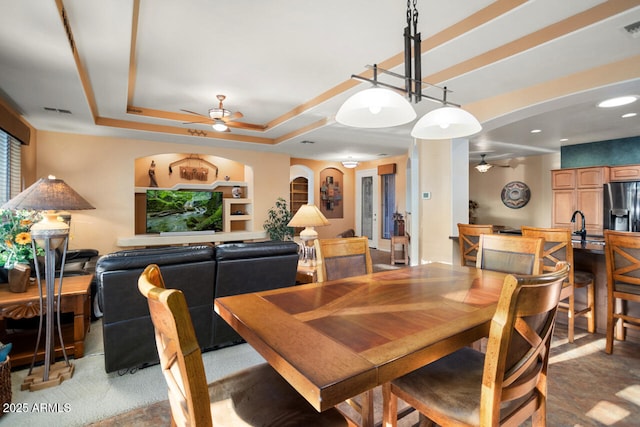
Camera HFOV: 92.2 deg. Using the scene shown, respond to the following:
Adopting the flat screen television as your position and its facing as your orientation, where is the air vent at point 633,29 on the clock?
The air vent is roughly at 11 o'clock from the flat screen television.

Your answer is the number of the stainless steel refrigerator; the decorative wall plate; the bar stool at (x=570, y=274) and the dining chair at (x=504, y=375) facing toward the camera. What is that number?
2

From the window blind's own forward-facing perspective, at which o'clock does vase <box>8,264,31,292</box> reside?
The vase is roughly at 3 o'clock from the window blind.

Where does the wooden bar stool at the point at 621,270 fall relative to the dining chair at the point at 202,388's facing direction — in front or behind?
in front

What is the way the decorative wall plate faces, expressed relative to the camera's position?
facing the viewer

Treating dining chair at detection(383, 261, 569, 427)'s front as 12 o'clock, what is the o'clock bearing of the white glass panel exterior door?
The white glass panel exterior door is roughly at 1 o'clock from the dining chair.

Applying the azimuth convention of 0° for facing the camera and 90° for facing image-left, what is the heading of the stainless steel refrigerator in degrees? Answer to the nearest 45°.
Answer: approximately 0°

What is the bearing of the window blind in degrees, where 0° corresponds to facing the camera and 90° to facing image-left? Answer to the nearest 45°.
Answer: approximately 270°

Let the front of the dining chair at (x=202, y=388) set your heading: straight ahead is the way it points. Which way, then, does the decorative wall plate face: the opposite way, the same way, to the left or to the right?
the opposite way

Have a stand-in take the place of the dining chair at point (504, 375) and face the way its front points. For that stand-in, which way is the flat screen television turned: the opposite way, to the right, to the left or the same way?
the opposite way

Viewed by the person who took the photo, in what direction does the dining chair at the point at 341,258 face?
facing the viewer and to the right of the viewer

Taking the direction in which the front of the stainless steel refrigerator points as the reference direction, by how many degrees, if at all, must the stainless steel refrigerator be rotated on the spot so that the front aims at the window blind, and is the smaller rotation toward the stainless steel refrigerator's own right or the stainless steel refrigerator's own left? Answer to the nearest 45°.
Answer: approximately 45° to the stainless steel refrigerator's own right

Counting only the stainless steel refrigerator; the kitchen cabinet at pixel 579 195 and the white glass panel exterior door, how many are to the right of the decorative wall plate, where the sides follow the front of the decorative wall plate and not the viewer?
1

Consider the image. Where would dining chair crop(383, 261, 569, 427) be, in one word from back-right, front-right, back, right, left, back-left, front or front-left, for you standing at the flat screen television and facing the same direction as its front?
front

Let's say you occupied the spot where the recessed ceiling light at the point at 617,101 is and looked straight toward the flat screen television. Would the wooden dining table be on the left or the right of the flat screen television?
left

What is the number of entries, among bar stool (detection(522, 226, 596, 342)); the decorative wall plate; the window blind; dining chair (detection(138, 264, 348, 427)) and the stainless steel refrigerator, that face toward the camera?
2

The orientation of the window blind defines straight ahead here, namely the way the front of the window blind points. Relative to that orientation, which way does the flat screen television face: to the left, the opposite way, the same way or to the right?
to the right

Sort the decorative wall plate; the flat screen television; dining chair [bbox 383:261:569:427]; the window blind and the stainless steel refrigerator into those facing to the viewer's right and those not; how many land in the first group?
1

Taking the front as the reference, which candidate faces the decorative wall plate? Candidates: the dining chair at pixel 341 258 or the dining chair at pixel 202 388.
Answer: the dining chair at pixel 202 388

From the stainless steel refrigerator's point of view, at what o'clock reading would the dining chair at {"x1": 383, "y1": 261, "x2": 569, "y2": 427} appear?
The dining chair is roughly at 12 o'clock from the stainless steel refrigerator.

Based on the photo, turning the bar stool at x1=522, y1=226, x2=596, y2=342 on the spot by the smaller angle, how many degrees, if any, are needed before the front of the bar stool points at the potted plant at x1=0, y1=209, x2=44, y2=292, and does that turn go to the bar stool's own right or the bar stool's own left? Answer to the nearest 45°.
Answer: approximately 180°
